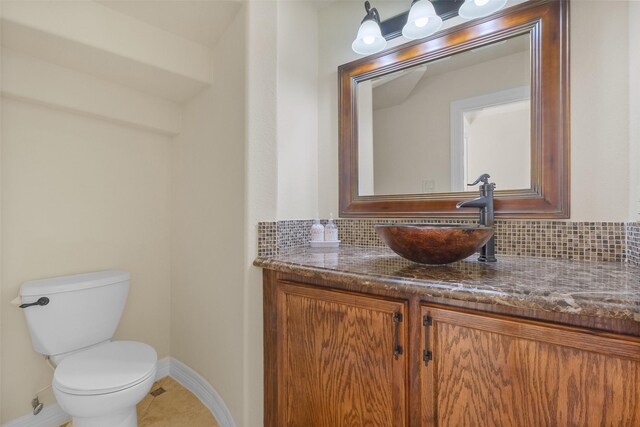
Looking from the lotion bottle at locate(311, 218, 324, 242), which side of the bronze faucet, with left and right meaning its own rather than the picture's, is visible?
front

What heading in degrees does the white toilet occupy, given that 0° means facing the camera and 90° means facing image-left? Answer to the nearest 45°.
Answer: approximately 315°

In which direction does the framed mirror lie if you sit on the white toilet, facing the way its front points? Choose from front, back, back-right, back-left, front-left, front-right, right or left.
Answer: front

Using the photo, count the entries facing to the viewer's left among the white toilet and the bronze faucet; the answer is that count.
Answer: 1

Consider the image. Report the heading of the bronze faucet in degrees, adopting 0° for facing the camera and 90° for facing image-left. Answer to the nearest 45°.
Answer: approximately 90°

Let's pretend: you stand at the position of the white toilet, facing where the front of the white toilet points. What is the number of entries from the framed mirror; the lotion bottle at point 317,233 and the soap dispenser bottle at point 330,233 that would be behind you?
0

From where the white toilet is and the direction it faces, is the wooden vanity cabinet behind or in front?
in front

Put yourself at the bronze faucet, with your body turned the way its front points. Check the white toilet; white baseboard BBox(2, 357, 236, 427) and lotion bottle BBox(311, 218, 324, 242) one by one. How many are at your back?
0

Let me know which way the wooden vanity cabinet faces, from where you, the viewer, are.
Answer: facing the viewer and to the left of the viewer
